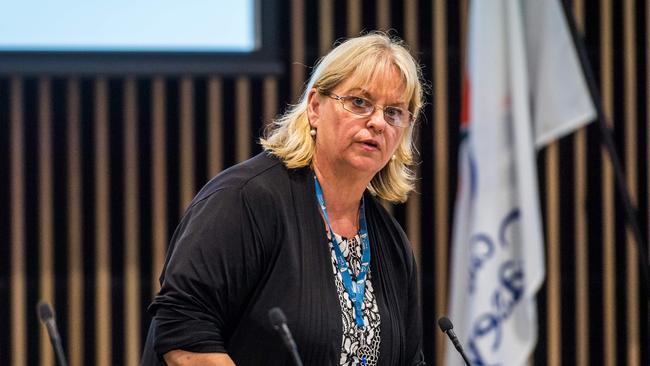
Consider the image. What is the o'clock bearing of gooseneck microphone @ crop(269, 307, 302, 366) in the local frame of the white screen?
The gooseneck microphone is roughly at 12 o'clock from the white screen.

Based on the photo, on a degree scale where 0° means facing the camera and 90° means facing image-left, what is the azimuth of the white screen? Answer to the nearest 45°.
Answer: approximately 0°

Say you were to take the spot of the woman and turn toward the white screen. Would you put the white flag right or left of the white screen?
right

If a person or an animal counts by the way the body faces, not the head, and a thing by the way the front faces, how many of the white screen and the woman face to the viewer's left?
0

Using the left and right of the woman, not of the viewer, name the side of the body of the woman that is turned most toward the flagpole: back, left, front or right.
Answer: left

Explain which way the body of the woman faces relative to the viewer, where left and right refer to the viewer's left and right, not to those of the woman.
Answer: facing the viewer and to the right of the viewer

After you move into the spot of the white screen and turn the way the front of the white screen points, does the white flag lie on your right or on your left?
on your left

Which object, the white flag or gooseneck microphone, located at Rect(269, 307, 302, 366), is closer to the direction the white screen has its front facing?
the gooseneck microphone
